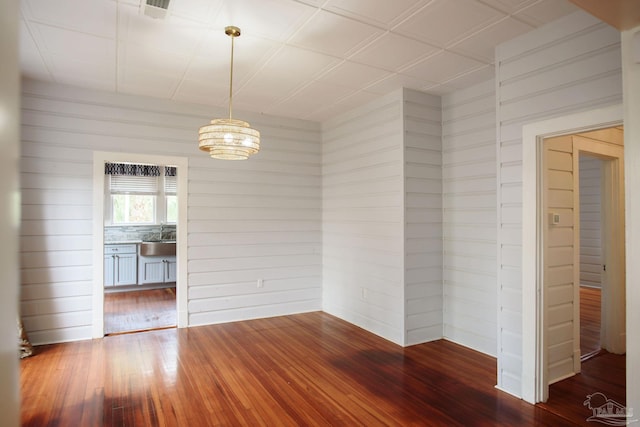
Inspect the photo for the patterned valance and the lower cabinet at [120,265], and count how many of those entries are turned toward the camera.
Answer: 2

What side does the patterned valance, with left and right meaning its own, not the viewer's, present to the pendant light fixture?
front

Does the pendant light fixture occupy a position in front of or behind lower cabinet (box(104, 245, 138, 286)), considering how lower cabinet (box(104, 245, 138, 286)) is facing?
in front

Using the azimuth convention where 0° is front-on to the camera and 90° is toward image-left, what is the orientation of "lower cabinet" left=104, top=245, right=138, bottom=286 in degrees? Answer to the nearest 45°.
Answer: approximately 0°

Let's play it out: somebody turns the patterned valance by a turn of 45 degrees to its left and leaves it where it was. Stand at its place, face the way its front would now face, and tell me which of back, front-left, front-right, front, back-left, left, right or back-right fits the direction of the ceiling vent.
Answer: front-right

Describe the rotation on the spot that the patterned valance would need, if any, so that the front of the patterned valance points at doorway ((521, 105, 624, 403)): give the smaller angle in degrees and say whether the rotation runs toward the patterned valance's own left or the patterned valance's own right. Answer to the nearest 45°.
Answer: approximately 45° to the patterned valance's own left

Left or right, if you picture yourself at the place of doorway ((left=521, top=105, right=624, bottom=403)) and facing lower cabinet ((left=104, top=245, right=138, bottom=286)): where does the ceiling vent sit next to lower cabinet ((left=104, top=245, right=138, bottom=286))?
left

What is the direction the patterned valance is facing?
toward the camera
